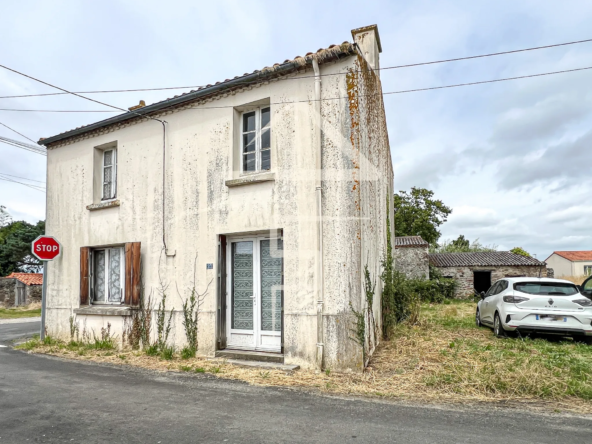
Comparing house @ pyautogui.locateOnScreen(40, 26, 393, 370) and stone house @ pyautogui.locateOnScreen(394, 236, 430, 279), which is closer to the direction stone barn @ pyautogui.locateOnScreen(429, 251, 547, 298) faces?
the house

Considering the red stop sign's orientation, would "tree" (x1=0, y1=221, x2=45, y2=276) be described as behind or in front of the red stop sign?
behind

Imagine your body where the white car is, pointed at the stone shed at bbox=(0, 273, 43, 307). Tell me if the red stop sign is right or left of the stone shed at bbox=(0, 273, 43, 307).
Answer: left

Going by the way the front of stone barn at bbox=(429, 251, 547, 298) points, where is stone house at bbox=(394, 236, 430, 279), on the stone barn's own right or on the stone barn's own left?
on the stone barn's own right

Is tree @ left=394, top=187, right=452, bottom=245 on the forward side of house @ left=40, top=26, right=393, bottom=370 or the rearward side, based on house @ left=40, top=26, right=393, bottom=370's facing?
on the rearward side

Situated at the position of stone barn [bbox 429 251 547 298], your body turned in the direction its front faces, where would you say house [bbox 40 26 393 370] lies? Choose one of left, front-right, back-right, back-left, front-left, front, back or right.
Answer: front

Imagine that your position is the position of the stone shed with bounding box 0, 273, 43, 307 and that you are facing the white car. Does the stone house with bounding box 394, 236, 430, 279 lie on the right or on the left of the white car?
left

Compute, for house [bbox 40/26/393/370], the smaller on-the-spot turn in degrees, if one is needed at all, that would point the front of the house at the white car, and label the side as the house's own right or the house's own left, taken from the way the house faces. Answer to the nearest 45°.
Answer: approximately 135° to the house's own left

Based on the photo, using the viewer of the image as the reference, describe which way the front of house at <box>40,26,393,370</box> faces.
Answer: facing the viewer and to the left of the viewer

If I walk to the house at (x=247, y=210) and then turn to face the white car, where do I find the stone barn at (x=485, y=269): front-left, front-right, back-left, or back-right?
front-left

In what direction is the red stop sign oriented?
toward the camera

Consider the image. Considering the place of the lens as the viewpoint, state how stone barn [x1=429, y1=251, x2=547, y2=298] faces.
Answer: facing the viewer

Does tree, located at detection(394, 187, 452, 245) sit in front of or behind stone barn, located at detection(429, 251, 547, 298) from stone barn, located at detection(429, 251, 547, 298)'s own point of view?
behind

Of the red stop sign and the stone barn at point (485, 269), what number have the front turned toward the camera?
2

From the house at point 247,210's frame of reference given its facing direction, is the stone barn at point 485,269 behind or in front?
behind

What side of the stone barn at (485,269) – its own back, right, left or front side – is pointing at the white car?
front
